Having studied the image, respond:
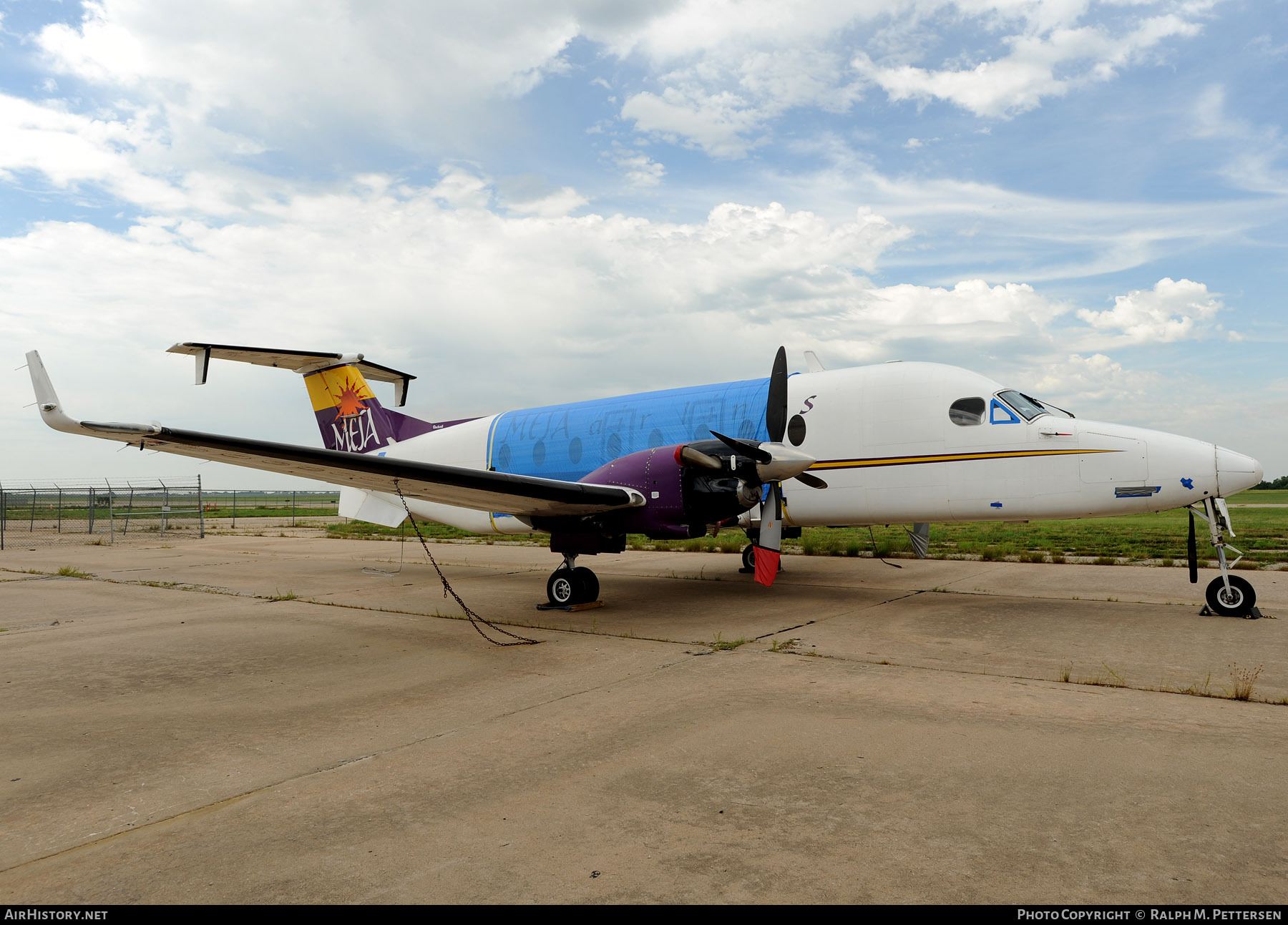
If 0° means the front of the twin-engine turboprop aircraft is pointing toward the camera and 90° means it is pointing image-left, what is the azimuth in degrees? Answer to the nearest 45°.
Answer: approximately 315°

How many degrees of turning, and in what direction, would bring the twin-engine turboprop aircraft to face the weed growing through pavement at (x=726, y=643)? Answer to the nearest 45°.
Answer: approximately 90° to its right
